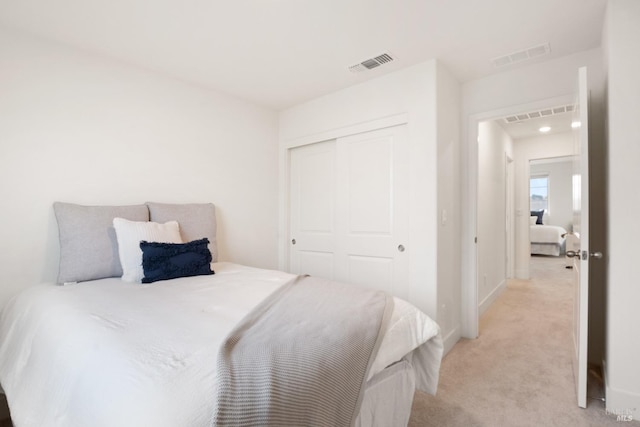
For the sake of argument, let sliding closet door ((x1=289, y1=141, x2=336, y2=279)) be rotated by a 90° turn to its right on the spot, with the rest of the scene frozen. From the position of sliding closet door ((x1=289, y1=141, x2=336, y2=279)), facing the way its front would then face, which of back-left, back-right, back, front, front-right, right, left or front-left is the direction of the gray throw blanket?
back-left

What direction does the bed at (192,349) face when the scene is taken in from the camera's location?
facing the viewer and to the right of the viewer

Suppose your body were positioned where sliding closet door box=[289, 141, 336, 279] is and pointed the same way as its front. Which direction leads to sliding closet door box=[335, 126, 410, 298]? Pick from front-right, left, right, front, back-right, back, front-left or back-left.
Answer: left

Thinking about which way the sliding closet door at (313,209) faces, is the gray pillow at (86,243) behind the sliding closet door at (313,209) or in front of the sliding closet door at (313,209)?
in front

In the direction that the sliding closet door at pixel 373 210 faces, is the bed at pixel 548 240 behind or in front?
behind

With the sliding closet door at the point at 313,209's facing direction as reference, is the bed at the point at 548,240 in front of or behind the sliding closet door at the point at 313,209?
behind

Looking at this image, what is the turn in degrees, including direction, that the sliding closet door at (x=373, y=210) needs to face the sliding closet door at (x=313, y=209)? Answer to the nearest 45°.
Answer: approximately 90° to its right

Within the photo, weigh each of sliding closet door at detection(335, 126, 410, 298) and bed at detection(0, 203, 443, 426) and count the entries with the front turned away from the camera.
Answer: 0

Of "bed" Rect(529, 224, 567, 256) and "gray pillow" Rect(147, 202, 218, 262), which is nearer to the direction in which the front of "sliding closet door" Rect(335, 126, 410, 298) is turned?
the gray pillow

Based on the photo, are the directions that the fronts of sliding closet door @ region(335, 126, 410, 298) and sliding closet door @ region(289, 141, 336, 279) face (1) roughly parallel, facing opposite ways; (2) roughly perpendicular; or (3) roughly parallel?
roughly parallel

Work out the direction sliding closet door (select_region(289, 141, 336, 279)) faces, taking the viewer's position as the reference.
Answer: facing the viewer and to the left of the viewer
